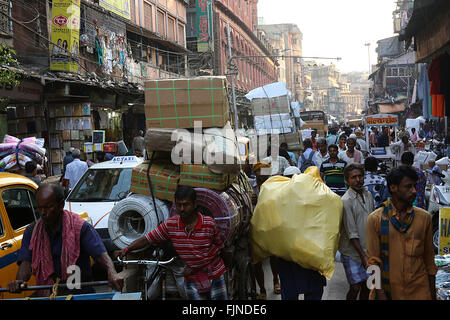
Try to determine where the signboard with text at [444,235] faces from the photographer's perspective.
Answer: facing the viewer

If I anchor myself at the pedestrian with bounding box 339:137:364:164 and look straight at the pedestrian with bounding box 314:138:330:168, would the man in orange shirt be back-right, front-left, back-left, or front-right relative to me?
back-left

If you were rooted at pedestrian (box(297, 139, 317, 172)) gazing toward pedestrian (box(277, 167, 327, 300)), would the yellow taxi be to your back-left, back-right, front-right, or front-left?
front-right

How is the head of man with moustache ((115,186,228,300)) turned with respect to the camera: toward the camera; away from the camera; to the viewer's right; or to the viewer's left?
toward the camera

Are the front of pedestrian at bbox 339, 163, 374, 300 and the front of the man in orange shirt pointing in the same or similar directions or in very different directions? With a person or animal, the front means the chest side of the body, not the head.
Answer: same or similar directions

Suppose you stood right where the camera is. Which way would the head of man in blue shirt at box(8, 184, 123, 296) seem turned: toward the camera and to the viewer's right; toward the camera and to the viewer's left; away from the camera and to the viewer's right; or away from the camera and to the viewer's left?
toward the camera and to the viewer's left

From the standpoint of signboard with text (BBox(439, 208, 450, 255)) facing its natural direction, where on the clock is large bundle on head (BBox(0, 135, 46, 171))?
The large bundle on head is roughly at 3 o'clock from the signboard with text.
